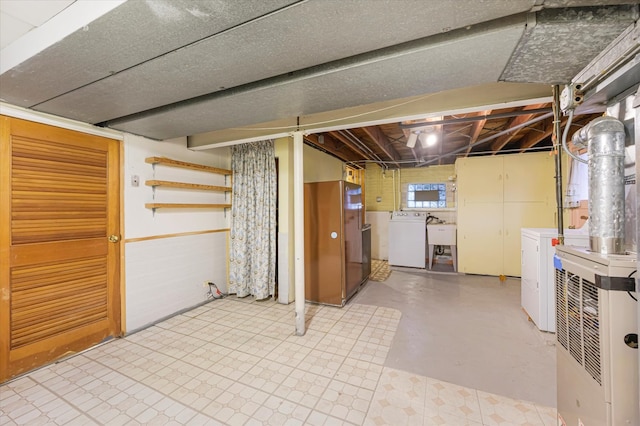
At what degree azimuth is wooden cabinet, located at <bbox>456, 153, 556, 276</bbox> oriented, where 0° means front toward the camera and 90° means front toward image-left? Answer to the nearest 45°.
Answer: approximately 0°

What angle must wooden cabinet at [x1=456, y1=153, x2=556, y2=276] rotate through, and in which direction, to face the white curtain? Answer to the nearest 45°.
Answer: approximately 45° to its right

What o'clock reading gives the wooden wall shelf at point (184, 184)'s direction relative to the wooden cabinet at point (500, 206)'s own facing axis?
The wooden wall shelf is roughly at 1 o'clock from the wooden cabinet.

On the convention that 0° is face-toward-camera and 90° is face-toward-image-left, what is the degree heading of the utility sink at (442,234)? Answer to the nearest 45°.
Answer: approximately 0°

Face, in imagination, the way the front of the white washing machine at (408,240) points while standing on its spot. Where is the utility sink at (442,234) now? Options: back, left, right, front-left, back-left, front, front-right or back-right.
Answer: left

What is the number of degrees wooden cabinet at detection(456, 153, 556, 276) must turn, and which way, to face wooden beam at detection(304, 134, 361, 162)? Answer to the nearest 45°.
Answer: approximately 45° to its right

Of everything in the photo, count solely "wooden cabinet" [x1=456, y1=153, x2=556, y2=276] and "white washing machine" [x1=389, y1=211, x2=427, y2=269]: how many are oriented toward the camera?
2

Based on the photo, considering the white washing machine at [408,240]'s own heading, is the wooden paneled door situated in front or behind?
in front

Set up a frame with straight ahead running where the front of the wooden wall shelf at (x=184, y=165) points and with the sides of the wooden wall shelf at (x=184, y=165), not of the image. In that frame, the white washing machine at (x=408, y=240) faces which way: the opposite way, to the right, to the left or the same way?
to the right

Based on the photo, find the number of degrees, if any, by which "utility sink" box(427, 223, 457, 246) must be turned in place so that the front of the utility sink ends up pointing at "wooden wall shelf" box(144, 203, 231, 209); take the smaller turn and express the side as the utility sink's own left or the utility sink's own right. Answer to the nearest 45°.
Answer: approximately 45° to the utility sink's own right
